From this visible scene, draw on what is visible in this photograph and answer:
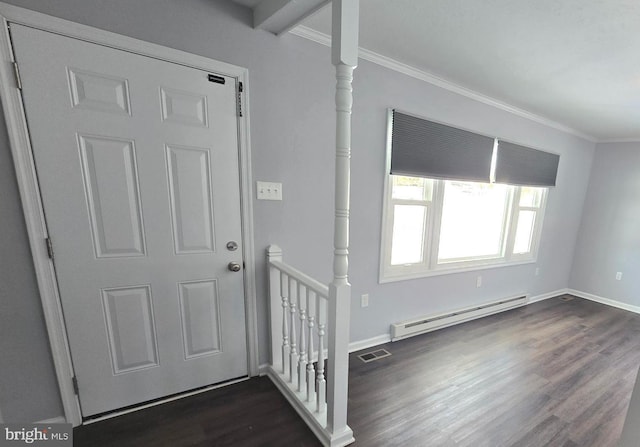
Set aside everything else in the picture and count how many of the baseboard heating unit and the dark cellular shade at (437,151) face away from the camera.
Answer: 0

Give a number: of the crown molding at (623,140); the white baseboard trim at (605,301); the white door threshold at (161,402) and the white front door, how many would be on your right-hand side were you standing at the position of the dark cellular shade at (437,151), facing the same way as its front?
2

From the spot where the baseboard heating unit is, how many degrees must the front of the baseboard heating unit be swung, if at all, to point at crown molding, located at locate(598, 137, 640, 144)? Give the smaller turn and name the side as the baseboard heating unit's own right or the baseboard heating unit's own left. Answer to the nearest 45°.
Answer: approximately 90° to the baseboard heating unit's own left

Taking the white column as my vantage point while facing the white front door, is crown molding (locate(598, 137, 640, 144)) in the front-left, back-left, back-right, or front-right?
back-right

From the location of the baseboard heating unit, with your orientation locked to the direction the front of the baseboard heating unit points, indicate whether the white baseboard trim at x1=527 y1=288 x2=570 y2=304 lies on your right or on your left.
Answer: on your left

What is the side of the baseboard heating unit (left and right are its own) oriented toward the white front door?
right

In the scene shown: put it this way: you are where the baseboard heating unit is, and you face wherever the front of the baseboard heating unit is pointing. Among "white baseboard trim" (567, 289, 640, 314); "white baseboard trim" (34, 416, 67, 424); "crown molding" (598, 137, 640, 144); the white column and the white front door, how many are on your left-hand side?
2

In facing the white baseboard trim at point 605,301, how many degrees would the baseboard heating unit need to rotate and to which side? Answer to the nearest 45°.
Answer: approximately 90° to its left

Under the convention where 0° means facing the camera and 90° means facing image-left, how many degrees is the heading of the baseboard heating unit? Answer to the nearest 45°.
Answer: approximately 315°

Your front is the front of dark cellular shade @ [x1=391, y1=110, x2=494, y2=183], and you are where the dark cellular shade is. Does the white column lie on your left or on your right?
on your right

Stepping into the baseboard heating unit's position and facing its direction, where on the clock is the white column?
The white column is roughly at 2 o'clock from the baseboard heating unit.

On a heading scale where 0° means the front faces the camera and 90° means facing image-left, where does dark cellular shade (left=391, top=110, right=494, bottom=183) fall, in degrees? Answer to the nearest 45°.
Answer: approximately 315°

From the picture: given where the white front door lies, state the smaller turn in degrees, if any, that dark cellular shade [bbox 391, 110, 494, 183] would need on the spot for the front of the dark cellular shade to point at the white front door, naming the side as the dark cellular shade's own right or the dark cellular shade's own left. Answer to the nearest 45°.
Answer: approximately 90° to the dark cellular shade's own right

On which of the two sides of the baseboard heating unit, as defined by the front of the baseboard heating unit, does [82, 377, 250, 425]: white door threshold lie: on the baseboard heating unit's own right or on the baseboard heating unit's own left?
on the baseboard heating unit's own right
